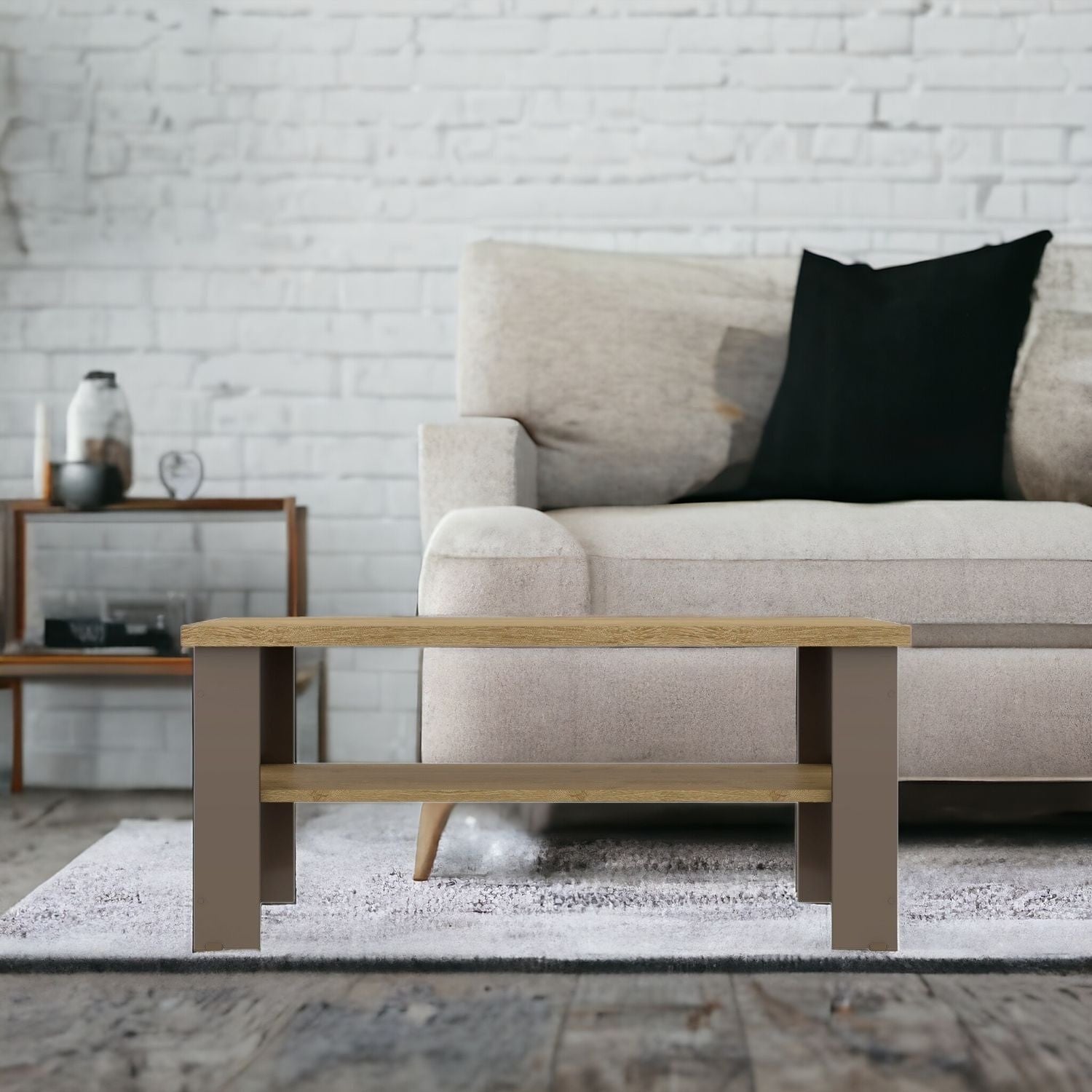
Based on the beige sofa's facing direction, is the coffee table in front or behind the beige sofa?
in front

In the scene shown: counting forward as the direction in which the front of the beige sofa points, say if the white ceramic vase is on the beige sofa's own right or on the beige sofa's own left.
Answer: on the beige sofa's own right

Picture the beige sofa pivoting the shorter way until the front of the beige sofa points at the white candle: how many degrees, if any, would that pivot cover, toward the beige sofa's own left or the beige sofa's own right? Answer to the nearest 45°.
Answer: approximately 90° to the beige sofa's own right

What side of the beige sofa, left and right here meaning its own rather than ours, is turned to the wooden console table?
right

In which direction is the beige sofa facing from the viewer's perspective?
toward the camera
